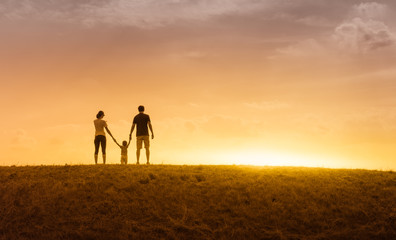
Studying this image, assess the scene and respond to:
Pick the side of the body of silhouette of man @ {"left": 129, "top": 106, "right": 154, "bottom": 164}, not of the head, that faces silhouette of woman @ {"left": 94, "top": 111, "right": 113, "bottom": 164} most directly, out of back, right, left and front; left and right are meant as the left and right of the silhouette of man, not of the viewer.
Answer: left

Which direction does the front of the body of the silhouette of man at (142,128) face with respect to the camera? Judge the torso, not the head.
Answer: away from the camera
